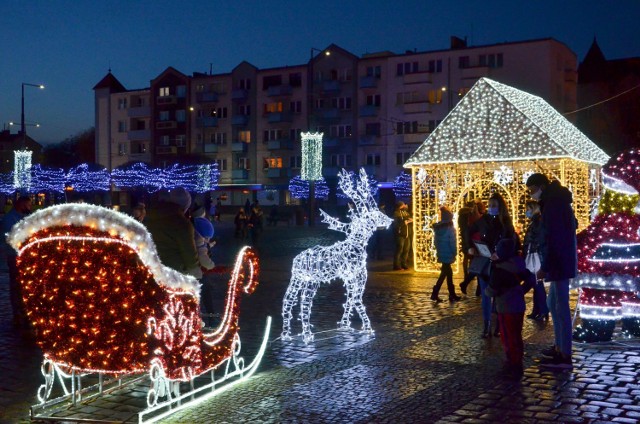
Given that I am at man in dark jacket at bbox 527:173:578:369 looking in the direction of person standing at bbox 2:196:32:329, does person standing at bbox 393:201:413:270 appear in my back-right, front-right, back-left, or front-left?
front-right

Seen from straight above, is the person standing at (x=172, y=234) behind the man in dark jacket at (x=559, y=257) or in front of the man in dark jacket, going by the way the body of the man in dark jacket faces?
in front

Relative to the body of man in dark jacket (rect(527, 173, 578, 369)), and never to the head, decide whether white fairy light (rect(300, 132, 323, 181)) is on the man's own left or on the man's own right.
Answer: on the man's own right

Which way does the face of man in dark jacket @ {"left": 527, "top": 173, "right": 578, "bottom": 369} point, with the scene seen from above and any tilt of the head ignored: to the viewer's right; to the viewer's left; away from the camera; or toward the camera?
to the viewer's left

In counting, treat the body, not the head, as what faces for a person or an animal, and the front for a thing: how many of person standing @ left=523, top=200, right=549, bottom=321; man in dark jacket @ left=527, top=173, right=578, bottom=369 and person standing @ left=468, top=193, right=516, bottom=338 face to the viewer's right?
0

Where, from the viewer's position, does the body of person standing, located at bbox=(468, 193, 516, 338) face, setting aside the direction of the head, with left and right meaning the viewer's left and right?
facing the viewer and to the left of the viewer

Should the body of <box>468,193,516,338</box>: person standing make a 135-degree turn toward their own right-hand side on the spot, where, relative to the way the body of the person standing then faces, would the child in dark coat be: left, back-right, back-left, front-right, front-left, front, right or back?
back

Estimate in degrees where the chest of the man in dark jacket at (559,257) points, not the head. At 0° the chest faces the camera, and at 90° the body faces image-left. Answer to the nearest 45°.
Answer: approximately 90°

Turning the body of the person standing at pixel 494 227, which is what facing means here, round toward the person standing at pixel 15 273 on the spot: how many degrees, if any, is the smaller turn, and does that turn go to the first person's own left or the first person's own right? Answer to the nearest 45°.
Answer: approximately 45° to the first person's own right

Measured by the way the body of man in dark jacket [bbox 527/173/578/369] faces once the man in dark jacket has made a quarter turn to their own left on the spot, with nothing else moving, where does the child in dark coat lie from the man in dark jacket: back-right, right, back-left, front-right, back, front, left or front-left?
right

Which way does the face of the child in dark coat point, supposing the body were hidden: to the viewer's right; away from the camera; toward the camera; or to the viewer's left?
away from the camera
